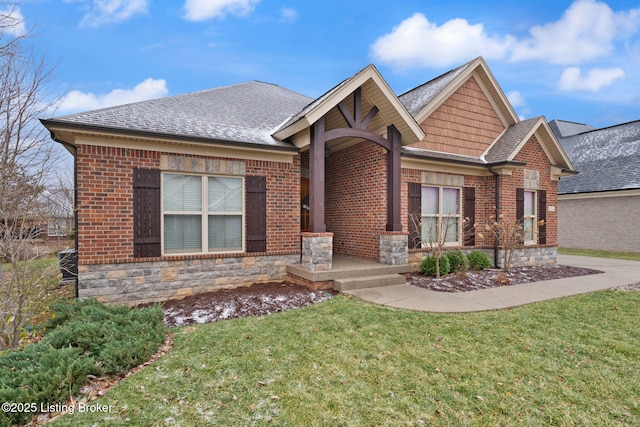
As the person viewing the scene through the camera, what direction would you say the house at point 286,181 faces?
facing the viewer and to the right of the viewer

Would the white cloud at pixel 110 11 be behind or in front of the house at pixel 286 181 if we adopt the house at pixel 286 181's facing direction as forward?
behind

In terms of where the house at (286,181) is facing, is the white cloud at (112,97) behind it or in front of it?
behind

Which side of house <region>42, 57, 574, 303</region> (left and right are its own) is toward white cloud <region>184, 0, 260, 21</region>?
back

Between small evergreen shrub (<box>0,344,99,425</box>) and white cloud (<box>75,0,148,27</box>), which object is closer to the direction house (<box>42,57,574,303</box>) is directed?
the small evergreen shrub

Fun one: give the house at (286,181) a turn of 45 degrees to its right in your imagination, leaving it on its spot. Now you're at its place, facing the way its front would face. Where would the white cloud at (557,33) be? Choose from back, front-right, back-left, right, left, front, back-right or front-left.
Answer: back-left
